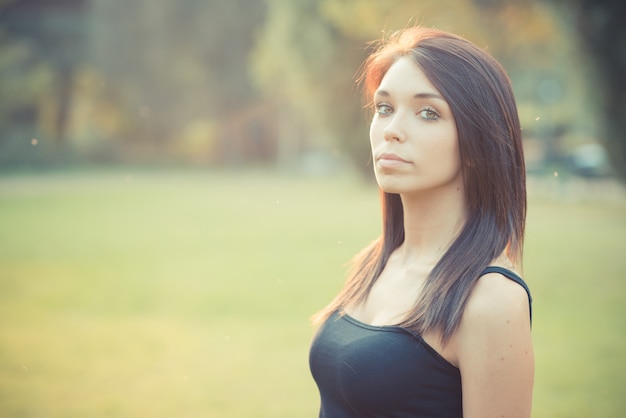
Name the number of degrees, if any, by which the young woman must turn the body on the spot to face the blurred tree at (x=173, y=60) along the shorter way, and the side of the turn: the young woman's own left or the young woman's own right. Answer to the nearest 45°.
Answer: approximately 135° to the young woman's own right

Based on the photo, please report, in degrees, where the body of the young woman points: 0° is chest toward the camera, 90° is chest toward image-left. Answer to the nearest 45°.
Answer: approximately 45°

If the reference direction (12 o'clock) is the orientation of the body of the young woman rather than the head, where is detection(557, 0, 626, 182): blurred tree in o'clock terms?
The blurred tree is roughly at 5 o'clock from the young woman.

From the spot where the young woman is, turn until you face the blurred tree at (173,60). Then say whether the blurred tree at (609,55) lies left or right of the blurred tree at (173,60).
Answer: right

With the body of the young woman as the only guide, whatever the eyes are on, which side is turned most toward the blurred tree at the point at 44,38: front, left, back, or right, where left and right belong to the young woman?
right
